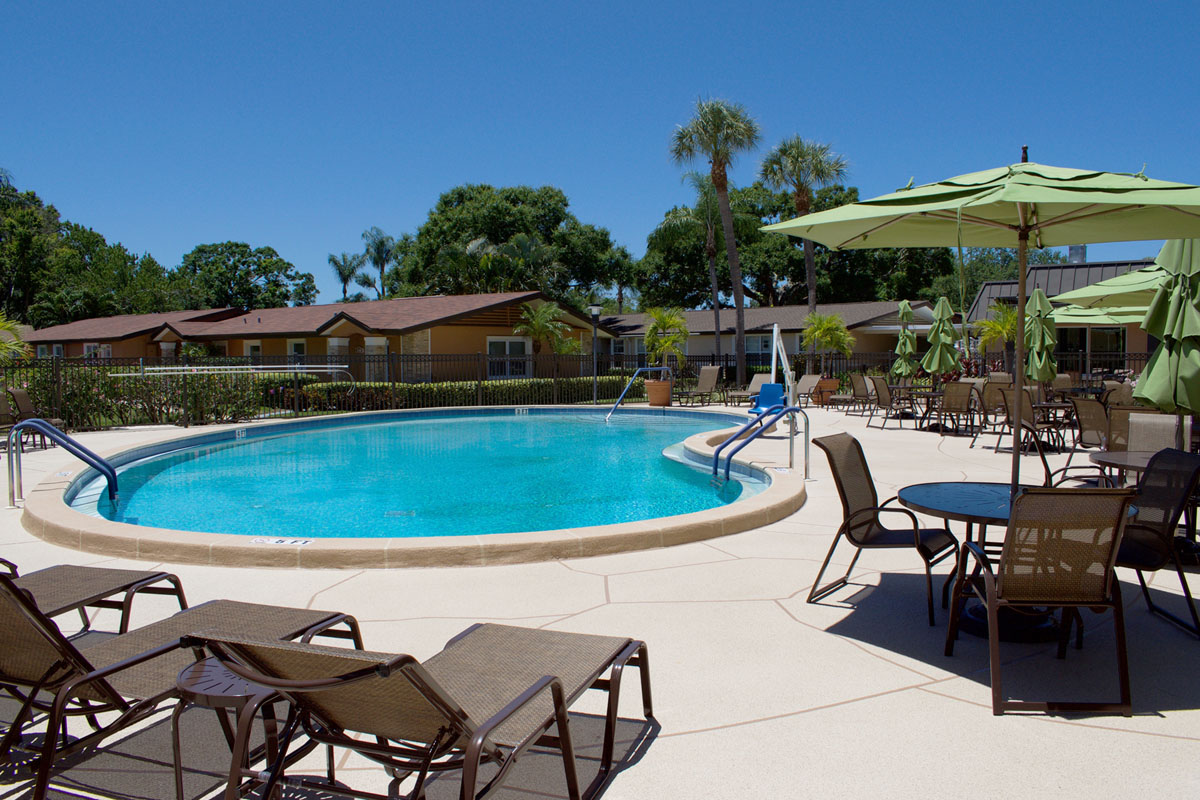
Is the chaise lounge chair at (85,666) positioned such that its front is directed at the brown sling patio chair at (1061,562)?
no

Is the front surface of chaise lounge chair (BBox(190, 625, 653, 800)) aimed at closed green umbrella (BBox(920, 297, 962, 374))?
yes

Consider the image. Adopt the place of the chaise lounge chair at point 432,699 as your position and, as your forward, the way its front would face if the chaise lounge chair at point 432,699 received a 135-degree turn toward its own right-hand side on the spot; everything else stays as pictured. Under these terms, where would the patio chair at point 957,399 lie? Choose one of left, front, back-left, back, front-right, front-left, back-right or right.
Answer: back-left

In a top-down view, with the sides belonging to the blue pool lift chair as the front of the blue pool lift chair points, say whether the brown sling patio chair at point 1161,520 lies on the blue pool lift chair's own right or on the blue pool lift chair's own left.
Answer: on the blue pool lift chair's own left

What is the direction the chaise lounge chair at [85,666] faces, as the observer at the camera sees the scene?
facing away from the viewer and to the right of the viewer

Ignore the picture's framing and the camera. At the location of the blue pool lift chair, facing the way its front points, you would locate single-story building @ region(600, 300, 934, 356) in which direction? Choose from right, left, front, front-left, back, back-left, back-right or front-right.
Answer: back-right

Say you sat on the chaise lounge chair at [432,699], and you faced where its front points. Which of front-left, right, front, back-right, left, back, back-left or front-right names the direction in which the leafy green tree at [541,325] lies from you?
front-left

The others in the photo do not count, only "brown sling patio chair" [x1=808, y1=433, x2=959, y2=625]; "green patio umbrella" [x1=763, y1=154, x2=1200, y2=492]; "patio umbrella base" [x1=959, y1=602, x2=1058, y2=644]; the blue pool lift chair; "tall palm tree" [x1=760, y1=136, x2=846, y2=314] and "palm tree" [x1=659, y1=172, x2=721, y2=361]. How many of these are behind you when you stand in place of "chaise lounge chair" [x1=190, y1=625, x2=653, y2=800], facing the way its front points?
0

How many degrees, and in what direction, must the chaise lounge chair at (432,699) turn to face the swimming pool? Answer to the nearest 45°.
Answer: approximately 45° to its left

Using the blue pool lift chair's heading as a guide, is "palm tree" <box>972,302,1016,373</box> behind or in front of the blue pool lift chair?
behind

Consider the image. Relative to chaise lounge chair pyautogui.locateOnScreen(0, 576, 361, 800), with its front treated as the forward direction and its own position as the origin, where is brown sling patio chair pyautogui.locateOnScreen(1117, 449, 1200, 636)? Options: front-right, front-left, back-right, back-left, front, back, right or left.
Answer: front-right

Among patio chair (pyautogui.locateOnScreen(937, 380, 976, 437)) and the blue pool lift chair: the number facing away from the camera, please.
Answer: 1

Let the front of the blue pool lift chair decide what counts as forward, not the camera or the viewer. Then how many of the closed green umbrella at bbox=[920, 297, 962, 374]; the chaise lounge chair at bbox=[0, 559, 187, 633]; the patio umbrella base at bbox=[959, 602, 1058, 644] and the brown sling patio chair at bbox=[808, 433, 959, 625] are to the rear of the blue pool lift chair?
1

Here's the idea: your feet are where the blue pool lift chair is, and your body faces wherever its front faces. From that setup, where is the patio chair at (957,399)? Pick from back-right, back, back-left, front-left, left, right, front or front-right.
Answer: back-left

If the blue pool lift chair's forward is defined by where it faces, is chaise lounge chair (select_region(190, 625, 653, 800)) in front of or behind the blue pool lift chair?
in front

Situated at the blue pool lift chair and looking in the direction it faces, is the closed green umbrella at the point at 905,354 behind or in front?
behind

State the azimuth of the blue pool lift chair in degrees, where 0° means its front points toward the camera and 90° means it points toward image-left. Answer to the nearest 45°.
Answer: approximately 45°

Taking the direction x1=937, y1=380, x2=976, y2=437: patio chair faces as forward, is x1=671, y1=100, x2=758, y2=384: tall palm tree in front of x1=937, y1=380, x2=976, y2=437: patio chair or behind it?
in front

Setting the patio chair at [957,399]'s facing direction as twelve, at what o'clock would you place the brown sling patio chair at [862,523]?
The brown sling patio chair is roughly at 6 o'clock from the patio chair.

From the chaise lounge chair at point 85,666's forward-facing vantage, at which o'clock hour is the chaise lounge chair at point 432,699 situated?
the chaise lounge chair at point 432,699 is roughly at 3 o'clock from the chaise lounge chair at point 85,666.

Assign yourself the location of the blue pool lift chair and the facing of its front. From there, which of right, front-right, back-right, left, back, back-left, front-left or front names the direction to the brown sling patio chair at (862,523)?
front-left

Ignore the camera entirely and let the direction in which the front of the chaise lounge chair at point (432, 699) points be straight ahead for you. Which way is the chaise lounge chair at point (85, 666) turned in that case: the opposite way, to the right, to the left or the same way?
the same way
